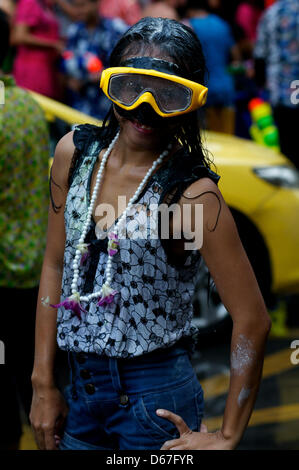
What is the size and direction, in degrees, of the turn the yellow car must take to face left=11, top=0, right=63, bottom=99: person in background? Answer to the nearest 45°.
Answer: approximately 180°

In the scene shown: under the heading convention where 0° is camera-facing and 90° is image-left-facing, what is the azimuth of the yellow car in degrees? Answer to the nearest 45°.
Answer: approximately 315°

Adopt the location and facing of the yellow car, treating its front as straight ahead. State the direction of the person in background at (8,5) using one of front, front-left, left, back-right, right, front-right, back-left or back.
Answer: back

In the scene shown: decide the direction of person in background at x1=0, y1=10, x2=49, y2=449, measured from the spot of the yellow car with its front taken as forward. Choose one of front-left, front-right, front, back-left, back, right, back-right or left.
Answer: right

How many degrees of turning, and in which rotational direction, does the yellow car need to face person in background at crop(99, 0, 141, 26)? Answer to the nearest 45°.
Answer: approximately 135° to its left
